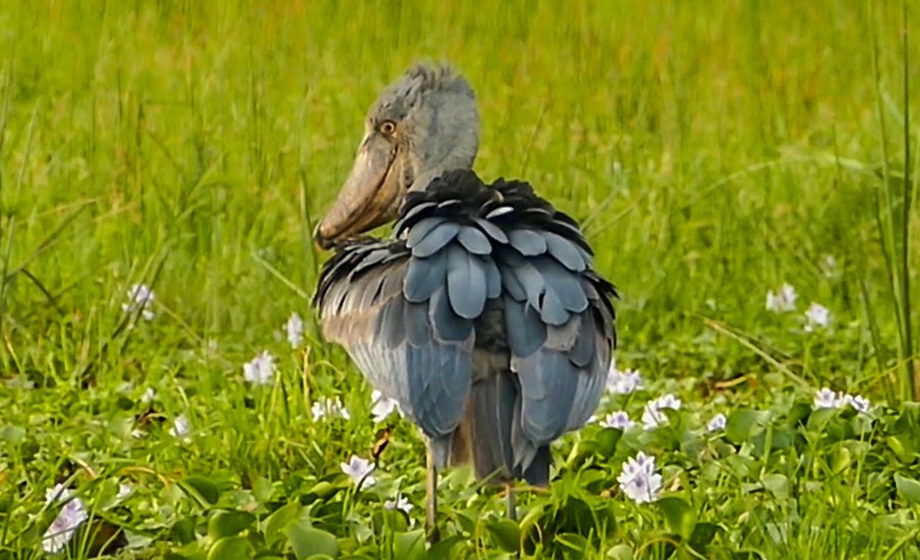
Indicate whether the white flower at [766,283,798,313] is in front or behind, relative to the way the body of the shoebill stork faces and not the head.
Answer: in front

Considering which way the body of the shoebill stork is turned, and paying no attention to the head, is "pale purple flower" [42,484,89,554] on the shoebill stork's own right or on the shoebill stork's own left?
on the shoebill stork's own left

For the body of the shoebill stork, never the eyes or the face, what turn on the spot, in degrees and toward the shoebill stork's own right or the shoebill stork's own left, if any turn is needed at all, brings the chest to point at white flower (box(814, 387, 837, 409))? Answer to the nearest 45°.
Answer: approximately 45° to the shoebill stork's own right

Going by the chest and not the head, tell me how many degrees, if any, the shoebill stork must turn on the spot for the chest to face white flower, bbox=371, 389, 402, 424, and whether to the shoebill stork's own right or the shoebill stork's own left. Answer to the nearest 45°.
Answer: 0° — it already faces it

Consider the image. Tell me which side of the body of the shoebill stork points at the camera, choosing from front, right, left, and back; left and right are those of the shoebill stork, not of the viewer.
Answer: back

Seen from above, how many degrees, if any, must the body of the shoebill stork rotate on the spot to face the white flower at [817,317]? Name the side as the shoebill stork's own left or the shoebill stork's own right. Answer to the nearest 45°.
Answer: approximately 45° to the shoebill stork's own right
